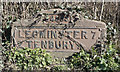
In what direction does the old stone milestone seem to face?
toward the camera
